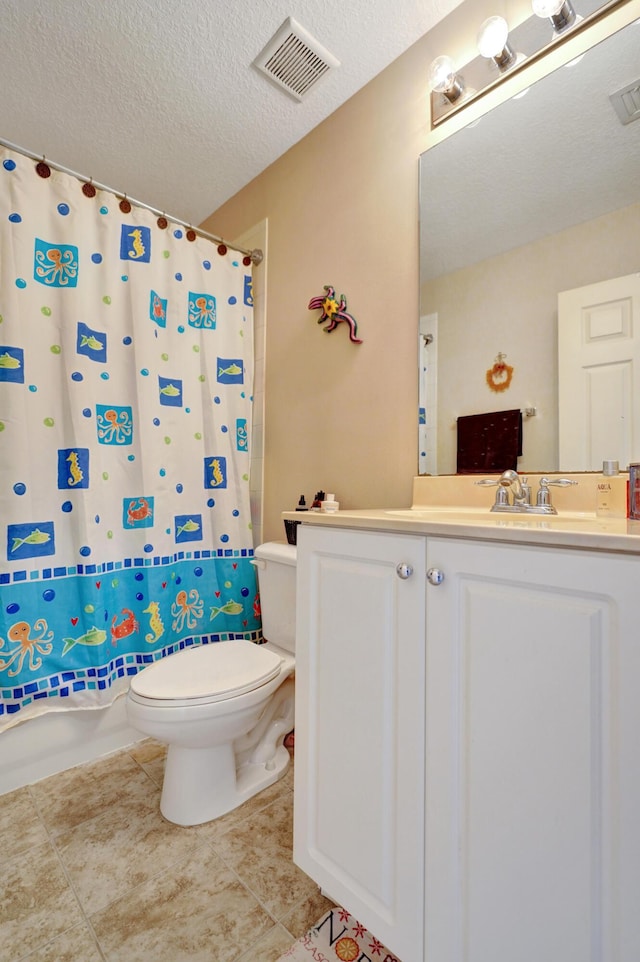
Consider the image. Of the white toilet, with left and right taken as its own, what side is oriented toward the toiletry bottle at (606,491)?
left

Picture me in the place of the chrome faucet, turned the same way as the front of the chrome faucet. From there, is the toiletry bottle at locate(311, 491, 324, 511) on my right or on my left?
on my right

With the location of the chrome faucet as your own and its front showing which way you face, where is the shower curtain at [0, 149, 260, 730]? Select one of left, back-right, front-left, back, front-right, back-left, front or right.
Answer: front-right

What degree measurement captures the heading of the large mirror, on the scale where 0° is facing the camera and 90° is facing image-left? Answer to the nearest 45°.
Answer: approximately 45°

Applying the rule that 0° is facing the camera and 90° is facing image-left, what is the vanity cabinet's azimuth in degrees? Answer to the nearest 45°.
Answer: approximately 45°

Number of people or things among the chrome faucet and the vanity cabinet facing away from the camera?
0

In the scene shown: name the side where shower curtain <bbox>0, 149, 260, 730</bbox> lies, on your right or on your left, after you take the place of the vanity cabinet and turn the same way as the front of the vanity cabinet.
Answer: on your right

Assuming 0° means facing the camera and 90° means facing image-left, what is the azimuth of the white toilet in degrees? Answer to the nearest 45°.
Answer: approximately 45°
